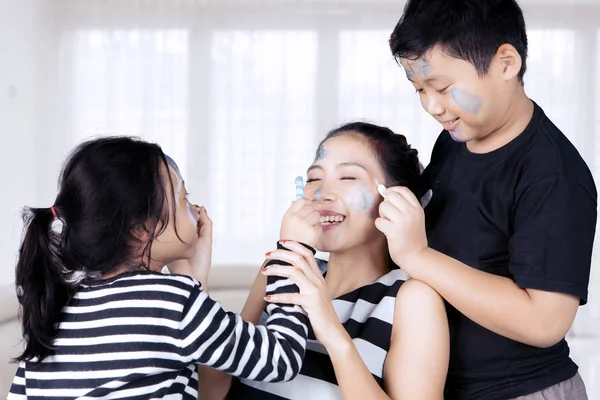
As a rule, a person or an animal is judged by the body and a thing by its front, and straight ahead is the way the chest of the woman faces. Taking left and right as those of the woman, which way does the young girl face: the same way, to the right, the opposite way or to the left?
the opposite way

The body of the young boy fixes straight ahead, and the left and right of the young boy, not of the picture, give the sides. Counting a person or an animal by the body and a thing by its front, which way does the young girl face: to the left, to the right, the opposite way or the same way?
the opposite way

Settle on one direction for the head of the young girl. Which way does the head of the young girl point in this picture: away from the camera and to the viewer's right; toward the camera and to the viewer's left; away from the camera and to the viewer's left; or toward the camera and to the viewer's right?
away from the camera and to the viewer's right

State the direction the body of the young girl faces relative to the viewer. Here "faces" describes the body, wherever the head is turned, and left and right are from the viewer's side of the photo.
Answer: facing away from the viewer and to the right of the viewer

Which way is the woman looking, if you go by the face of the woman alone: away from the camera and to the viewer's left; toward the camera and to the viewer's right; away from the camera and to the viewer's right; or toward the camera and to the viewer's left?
toward the camera and to the viewer's left

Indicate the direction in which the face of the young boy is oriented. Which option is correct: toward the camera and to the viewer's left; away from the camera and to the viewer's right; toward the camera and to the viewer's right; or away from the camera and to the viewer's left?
toward the camera and to the viewer's left

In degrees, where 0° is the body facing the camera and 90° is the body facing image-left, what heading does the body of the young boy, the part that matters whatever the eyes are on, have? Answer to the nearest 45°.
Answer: approximately 45°

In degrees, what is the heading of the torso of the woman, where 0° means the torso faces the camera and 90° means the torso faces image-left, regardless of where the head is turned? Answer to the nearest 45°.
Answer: approximately 45°
